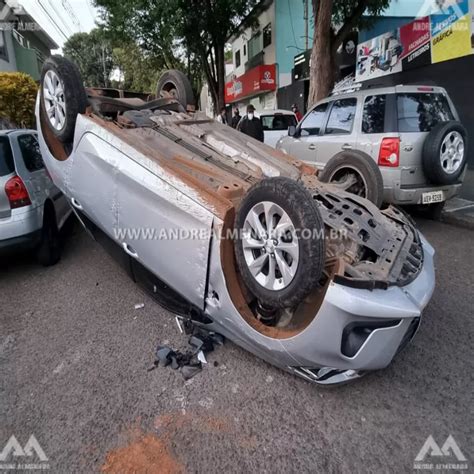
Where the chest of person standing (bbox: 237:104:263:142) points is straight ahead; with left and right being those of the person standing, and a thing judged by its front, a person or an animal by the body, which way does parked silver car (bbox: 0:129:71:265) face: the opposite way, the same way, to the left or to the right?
the opposite way

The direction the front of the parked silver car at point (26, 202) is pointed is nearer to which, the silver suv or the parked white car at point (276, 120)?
the parked white car

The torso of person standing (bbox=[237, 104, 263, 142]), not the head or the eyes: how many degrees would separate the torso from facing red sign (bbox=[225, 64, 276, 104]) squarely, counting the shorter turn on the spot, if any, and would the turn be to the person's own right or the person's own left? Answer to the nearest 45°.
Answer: approximately 180°

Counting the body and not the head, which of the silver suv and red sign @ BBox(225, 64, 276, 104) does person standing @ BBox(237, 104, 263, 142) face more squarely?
the silver suv

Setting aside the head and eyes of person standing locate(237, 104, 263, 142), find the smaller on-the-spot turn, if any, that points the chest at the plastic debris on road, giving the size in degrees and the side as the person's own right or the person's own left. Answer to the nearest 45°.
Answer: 0° — they already face it

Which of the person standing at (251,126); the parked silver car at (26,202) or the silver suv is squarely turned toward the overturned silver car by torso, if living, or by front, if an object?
the person standing

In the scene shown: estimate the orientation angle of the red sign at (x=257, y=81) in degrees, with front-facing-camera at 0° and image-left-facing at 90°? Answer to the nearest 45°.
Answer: approximately 45°

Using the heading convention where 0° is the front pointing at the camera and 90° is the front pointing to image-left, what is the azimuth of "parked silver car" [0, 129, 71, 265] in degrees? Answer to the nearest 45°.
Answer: approximately 225°

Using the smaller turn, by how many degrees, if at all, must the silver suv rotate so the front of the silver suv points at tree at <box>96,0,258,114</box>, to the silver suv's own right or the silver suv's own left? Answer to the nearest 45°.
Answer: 0° — it already faces it

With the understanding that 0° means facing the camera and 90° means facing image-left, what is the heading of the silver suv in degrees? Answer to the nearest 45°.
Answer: approximately 135°
